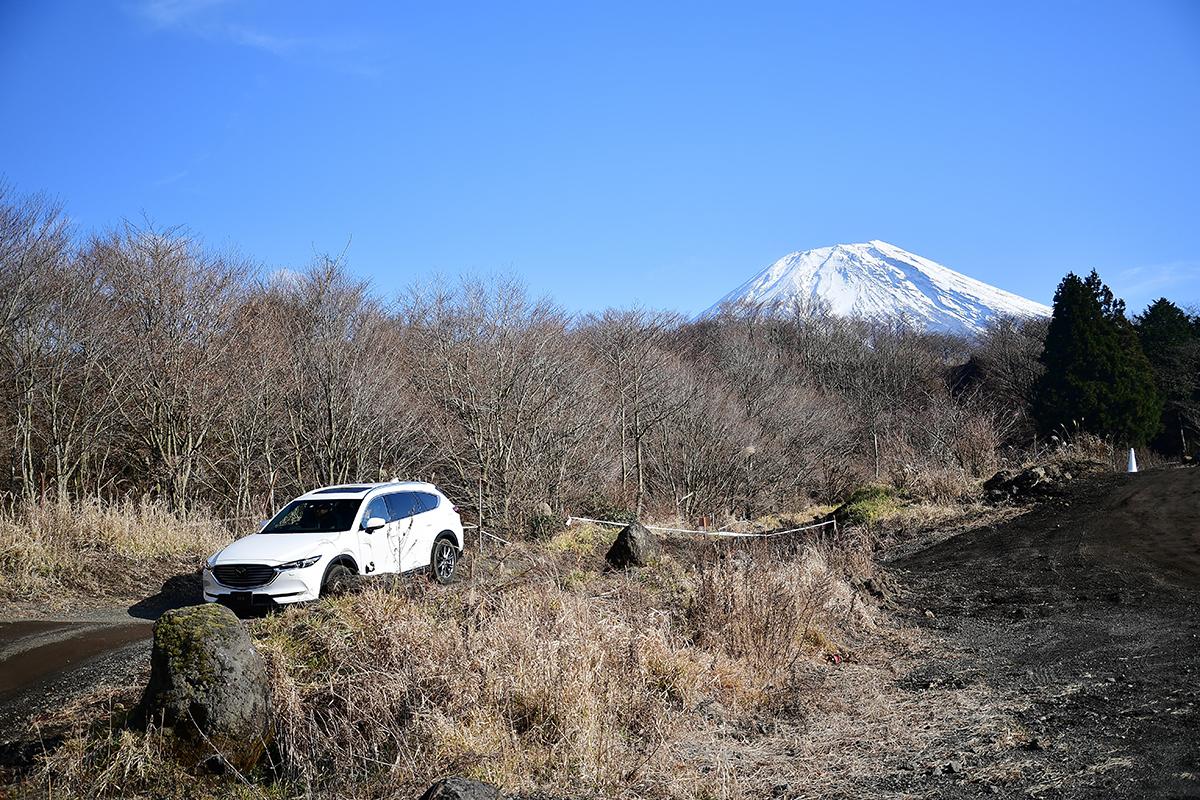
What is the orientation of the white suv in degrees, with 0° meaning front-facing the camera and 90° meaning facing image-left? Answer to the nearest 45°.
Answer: approximately 45°

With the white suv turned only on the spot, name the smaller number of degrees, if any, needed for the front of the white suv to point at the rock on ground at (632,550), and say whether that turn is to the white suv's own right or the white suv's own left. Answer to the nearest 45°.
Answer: approximately 135° to the white suv's own left

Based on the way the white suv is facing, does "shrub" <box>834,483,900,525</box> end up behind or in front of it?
behind

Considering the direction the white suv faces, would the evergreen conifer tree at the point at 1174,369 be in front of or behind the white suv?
behind
